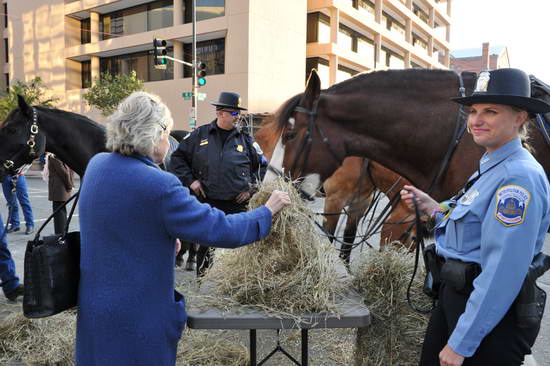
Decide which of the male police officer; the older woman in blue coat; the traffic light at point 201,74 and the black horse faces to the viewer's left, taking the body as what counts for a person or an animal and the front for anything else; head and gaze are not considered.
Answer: the black horse

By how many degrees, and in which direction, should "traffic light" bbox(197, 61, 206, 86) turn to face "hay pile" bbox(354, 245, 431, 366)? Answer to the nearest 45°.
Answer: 0° — it already faces it

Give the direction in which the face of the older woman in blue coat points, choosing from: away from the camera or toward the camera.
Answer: away from the camera

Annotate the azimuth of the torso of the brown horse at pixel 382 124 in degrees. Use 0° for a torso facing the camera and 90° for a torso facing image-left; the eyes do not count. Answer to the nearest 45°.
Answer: approximately 90°

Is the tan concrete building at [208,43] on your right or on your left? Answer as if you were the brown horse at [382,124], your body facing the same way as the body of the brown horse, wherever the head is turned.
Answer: on your right

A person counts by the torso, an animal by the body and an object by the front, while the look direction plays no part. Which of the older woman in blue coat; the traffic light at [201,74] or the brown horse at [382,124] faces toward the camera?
the traffic light

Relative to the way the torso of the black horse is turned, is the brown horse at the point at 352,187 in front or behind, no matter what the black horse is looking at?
behind

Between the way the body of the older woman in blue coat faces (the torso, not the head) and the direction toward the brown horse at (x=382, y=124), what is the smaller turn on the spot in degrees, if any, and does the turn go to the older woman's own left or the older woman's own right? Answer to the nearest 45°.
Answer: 0° — they already face it

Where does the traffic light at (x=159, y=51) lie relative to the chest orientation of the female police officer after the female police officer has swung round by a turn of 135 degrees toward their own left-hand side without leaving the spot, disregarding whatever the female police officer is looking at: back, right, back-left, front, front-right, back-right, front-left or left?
back-left

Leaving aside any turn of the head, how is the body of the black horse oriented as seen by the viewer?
to the viewer's left

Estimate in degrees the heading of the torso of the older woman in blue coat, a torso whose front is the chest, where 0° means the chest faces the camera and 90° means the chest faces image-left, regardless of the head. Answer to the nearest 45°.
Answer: approximately 225°

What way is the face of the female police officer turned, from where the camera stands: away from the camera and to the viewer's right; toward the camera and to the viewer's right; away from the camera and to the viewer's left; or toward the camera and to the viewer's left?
toward the camera and to the viewer's left

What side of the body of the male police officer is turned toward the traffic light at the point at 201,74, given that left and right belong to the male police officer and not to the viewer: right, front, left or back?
back
